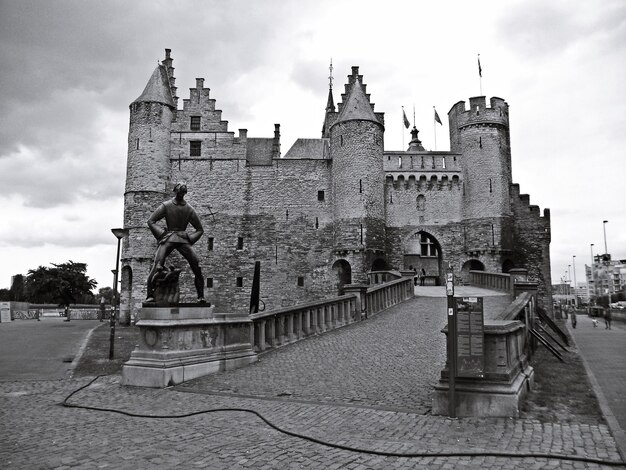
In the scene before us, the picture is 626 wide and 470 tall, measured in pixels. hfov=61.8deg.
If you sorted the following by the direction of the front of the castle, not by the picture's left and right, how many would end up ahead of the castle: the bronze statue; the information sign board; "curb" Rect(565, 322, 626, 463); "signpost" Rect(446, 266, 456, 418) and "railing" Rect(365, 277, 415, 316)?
5

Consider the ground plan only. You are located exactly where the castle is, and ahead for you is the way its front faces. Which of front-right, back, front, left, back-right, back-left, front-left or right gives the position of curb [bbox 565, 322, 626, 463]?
front

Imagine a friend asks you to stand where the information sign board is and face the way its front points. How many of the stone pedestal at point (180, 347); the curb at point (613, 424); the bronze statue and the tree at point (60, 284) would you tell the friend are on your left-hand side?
1

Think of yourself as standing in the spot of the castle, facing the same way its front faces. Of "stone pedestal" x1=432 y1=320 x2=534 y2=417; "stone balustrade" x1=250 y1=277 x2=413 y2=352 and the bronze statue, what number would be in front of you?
3

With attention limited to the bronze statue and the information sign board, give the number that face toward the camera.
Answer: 2

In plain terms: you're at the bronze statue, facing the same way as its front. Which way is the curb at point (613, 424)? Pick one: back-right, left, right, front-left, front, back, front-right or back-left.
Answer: front-left

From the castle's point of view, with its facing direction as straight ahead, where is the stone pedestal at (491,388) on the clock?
The stone pedestal is roughly at 12 o'clock from the castle.

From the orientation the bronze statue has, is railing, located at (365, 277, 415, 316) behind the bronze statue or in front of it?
behind

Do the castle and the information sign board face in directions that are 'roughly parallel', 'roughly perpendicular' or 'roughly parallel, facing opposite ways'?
roughly parallel

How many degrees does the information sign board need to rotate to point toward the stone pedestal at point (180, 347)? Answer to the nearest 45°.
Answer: approximately 90° to its right

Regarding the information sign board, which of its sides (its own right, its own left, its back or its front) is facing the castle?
back

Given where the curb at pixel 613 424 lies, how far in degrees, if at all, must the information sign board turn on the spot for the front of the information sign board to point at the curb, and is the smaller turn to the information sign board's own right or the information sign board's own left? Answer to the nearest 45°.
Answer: approximately 90° to the information sign board's own left

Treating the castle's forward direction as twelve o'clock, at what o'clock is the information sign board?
The information sign board is roughly at 12 o'clock from the castle.

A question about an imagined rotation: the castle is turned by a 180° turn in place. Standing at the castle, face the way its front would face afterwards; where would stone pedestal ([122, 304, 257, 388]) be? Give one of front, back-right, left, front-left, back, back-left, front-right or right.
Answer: back

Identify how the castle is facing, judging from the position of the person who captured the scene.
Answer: facing the viewer

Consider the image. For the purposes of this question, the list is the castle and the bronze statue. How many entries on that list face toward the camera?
2

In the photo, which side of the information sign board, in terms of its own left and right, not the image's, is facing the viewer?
front

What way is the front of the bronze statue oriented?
toward the camera

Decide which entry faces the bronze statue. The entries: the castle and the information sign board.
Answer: the castle

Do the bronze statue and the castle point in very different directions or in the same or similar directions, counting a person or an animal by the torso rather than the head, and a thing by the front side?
same or similar directions
